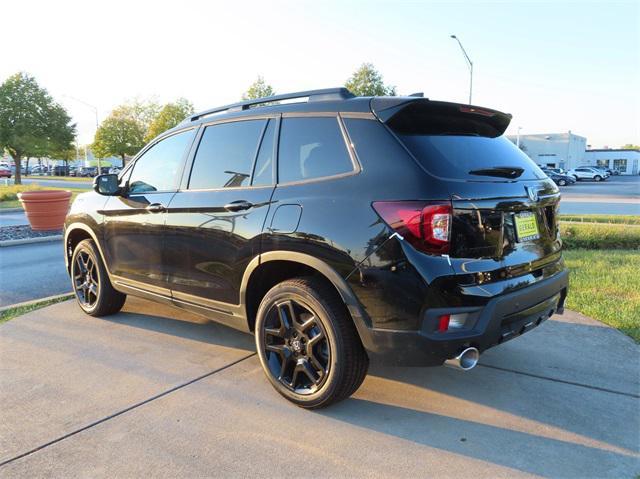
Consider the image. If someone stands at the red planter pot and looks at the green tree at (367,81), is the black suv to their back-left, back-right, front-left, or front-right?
back-right

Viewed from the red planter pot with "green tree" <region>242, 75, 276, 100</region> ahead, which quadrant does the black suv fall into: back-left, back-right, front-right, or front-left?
back-right

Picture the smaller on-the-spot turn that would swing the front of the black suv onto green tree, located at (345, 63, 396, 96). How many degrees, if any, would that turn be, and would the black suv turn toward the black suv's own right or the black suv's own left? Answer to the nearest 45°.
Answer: approximately 45° to the black suv's own right

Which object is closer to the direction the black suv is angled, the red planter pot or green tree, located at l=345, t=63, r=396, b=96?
the red planter pot

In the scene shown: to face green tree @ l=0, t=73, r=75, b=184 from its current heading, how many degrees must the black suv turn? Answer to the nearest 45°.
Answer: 0° — it already faces it

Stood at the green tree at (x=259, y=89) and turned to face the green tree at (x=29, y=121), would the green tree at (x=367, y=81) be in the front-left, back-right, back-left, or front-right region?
back-left

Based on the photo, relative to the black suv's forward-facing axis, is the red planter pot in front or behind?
in front

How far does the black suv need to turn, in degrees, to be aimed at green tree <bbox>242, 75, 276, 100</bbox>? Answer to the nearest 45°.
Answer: approximately 45° to its right

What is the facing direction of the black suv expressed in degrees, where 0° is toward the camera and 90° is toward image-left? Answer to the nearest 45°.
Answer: approximately 135°
